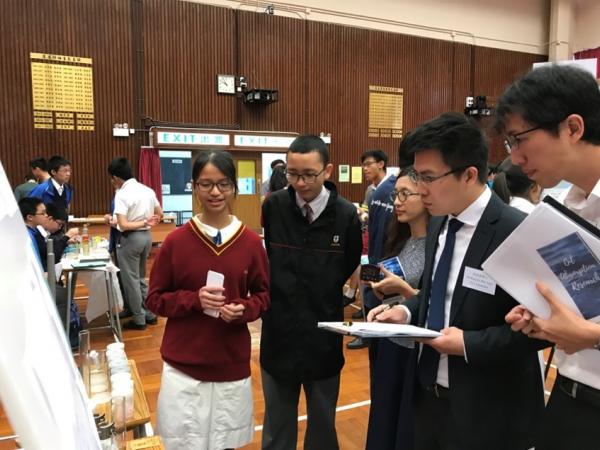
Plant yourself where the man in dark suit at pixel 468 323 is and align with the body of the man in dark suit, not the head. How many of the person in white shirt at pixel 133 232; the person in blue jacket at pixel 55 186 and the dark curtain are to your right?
3

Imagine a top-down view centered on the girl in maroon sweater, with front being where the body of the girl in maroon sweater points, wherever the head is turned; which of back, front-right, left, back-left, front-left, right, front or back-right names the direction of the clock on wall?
back

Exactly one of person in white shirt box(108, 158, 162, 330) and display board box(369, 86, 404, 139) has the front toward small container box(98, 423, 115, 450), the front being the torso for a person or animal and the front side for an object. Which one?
the display board

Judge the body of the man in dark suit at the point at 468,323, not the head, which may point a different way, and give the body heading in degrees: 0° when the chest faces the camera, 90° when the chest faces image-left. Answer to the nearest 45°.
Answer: approximately 45°

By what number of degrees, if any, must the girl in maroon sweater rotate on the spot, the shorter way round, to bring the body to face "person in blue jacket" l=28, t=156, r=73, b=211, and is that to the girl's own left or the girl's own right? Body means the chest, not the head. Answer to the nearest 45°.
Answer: approximately 180°

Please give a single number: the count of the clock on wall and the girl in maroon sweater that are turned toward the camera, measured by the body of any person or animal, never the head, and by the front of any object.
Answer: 2

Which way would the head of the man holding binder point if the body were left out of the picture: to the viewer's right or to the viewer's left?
to the viewer's left

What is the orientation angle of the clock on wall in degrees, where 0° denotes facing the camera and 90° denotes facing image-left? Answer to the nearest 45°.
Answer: approximately 0°

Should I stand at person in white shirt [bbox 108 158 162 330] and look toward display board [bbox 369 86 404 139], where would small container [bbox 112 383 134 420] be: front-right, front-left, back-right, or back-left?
back-right

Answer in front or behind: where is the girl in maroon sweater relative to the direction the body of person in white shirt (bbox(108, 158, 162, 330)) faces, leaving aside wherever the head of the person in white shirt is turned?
behind

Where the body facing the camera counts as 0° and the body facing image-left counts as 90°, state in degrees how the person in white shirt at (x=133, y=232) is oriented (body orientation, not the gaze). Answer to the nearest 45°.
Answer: approximately 135°

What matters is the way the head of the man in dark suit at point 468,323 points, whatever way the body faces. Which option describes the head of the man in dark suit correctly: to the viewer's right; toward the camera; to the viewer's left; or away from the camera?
to the viewer's left
